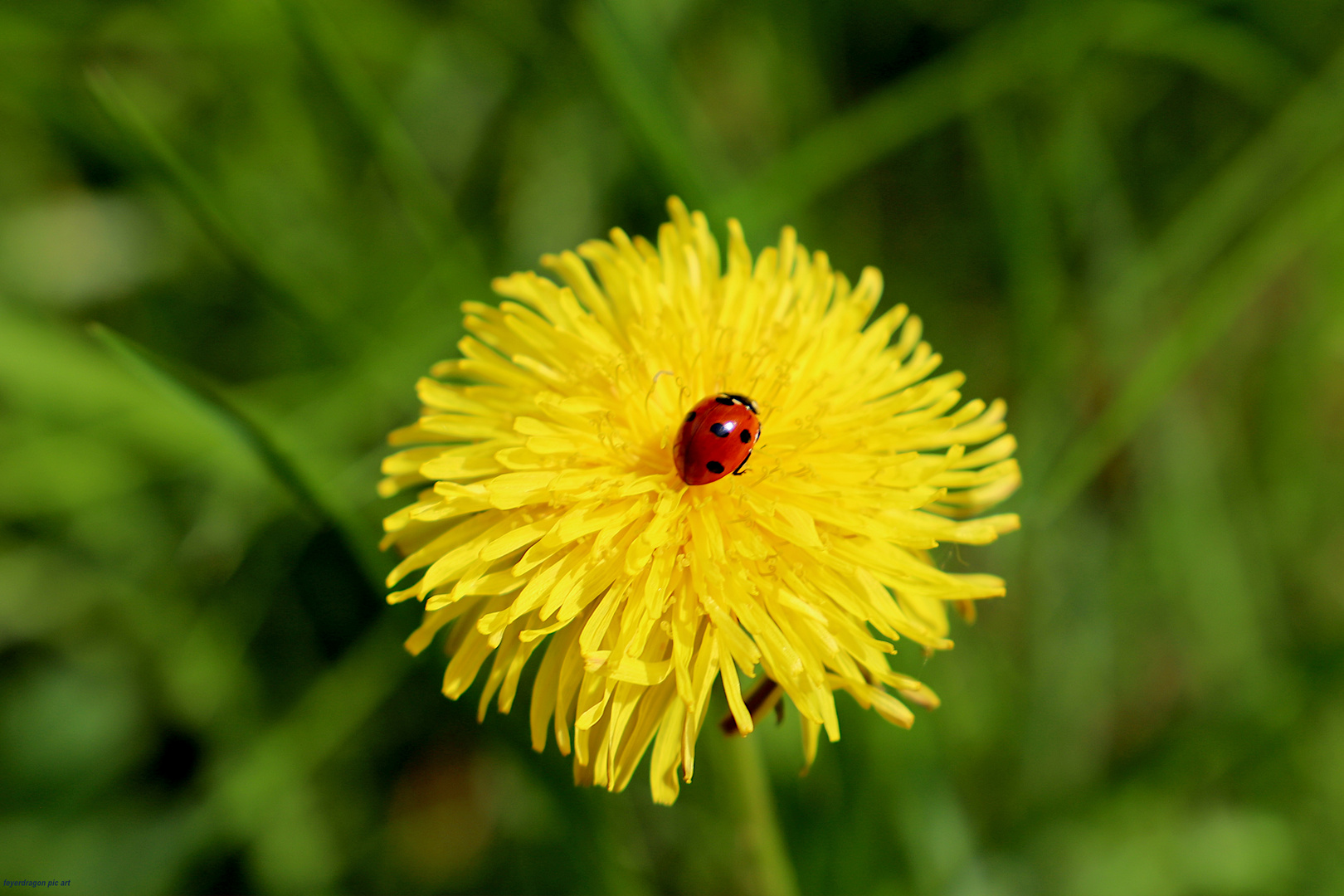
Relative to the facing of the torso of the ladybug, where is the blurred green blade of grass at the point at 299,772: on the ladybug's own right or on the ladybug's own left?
on the ladybug's own left

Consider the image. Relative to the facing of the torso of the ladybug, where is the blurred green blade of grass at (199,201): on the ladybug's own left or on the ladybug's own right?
on the ladybug's own left

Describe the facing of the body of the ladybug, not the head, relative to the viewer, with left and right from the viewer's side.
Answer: facing away from the viewer and to the right of the viewer

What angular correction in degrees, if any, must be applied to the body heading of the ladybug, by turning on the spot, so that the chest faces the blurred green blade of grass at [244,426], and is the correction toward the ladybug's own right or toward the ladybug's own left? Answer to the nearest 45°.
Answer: approximately 135° to the ladybug's own left

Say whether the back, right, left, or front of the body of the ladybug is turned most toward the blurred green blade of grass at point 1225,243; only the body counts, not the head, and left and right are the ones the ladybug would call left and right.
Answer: front
